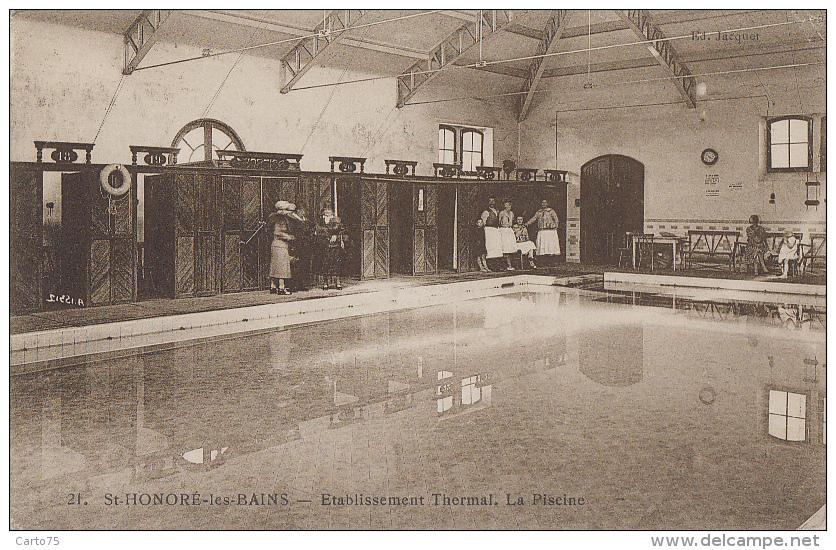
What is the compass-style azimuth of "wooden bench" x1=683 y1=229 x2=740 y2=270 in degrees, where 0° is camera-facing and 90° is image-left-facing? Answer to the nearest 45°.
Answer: approximately 0°

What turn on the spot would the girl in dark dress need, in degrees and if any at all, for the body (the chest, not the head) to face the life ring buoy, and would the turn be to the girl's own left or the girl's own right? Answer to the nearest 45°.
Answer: approximately 45° to the girl's own right

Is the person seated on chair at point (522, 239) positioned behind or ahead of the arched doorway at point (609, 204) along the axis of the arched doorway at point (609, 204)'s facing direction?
ahead

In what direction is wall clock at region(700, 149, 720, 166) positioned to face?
toward the camera

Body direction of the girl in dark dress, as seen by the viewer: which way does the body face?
toward the camera

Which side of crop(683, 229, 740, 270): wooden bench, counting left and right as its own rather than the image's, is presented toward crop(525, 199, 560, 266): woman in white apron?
right

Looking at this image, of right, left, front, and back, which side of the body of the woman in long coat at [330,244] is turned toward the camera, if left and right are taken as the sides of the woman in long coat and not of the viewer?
front

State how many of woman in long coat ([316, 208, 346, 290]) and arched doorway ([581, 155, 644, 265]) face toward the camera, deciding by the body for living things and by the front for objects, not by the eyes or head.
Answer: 2
